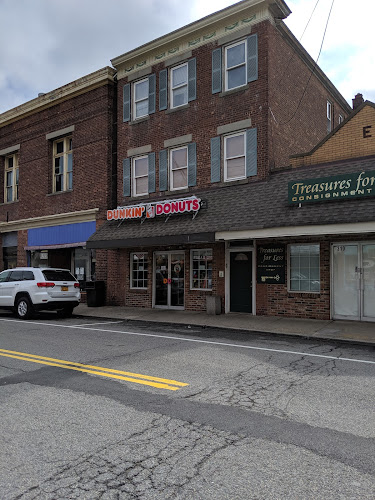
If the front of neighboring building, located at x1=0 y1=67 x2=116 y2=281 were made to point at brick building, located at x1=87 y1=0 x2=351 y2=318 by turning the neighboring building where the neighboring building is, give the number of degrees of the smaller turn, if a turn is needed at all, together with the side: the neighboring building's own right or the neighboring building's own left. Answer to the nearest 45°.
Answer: approximately 90° to the neighboring building's own left

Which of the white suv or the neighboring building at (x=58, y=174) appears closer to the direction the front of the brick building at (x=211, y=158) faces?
the white suv

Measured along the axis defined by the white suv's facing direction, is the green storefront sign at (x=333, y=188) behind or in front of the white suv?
behind

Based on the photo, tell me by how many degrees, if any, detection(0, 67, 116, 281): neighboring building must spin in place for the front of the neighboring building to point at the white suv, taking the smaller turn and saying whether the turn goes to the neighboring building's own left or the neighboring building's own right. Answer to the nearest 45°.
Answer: approximately 45° to the neighboring building's own left

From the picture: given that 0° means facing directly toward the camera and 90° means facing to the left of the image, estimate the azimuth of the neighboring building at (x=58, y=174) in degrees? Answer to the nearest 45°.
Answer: approximately 45°

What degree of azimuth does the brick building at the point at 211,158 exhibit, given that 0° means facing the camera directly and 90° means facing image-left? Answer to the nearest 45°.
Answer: approximately 45°

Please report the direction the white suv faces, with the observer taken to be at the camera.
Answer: facing away from the viewer and to the left of the viewer

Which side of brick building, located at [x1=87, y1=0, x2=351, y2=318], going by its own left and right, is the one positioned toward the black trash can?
right

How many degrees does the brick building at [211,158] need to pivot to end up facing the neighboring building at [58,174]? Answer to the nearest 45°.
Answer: approximately 90° to its right

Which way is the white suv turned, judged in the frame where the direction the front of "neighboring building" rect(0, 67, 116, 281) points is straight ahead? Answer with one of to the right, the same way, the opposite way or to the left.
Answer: to the right
